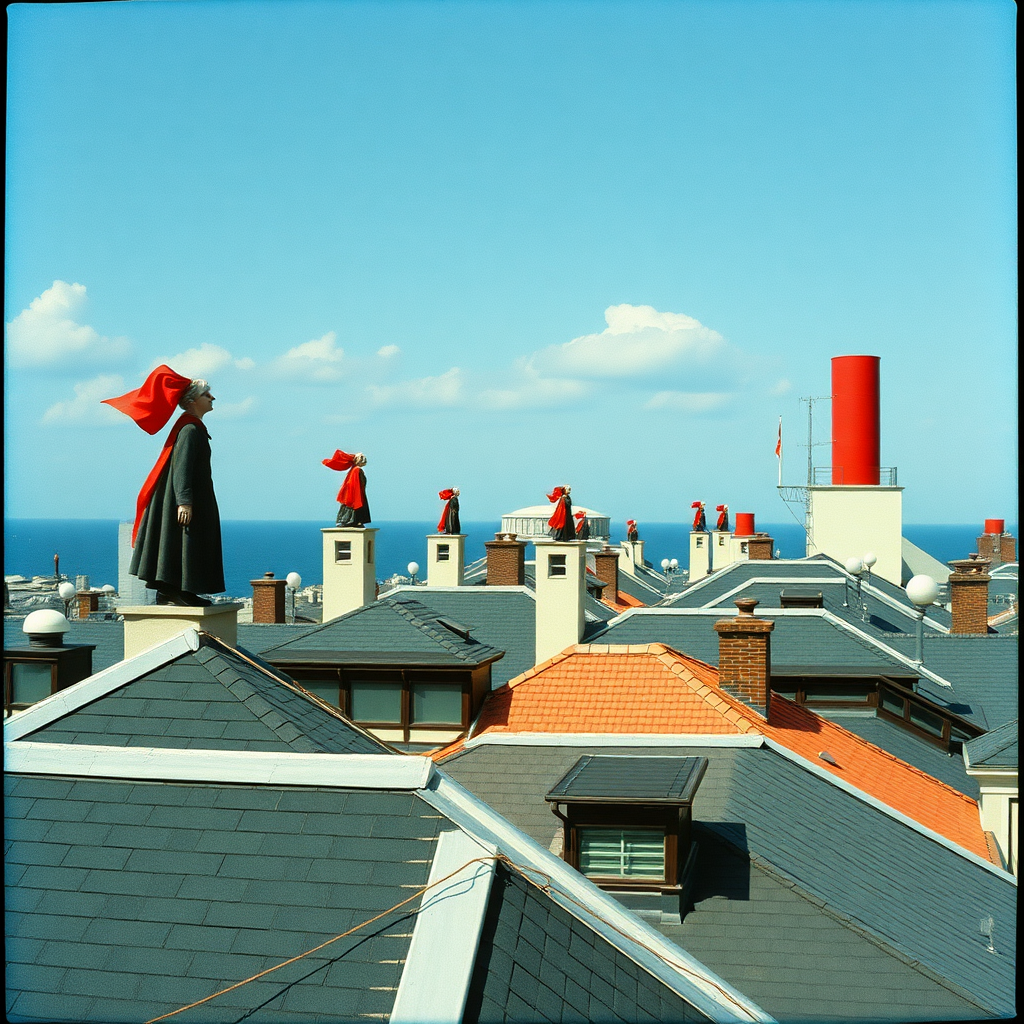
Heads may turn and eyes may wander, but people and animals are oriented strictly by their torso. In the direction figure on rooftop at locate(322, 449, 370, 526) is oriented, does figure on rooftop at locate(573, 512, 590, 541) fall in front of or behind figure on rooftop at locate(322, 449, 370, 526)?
in front

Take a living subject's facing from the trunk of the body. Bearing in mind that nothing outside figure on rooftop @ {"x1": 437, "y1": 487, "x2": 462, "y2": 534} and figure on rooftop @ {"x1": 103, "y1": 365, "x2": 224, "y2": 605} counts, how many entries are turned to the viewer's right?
2

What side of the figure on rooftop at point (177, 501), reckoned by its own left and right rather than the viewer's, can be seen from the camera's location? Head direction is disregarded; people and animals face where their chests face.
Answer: right

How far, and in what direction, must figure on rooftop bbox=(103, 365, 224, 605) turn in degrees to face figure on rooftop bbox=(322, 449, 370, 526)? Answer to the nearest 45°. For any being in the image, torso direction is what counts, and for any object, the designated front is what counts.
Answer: approximately 90° to its left

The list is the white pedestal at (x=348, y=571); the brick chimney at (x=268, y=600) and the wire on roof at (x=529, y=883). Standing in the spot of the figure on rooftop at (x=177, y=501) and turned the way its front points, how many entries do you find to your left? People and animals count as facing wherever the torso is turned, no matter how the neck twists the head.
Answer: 2

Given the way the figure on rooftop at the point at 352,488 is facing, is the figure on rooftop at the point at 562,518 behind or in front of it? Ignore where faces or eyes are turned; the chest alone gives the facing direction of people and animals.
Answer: in front

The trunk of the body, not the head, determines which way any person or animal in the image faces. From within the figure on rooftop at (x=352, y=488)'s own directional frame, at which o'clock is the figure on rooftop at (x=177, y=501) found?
the figure on rooftop at (x=177, y=501) is roughly at 3 o'clock from the figure on rooftop at (x=352, y=488).

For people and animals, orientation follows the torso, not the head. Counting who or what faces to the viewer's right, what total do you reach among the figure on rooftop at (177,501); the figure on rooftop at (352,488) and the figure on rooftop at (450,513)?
3

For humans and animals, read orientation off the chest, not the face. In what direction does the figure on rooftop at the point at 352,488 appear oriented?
to the viewer's right

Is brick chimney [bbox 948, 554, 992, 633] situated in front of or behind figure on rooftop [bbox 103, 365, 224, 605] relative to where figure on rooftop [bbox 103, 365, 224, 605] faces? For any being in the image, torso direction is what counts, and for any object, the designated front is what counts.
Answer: in front

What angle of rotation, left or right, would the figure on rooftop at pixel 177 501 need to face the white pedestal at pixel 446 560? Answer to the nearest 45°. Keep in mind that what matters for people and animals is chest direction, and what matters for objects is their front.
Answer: approximately 90° to its left

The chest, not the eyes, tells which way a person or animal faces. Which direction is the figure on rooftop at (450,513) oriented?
to the viewer's right

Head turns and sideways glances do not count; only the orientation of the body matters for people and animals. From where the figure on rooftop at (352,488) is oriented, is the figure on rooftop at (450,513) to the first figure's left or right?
on its left
